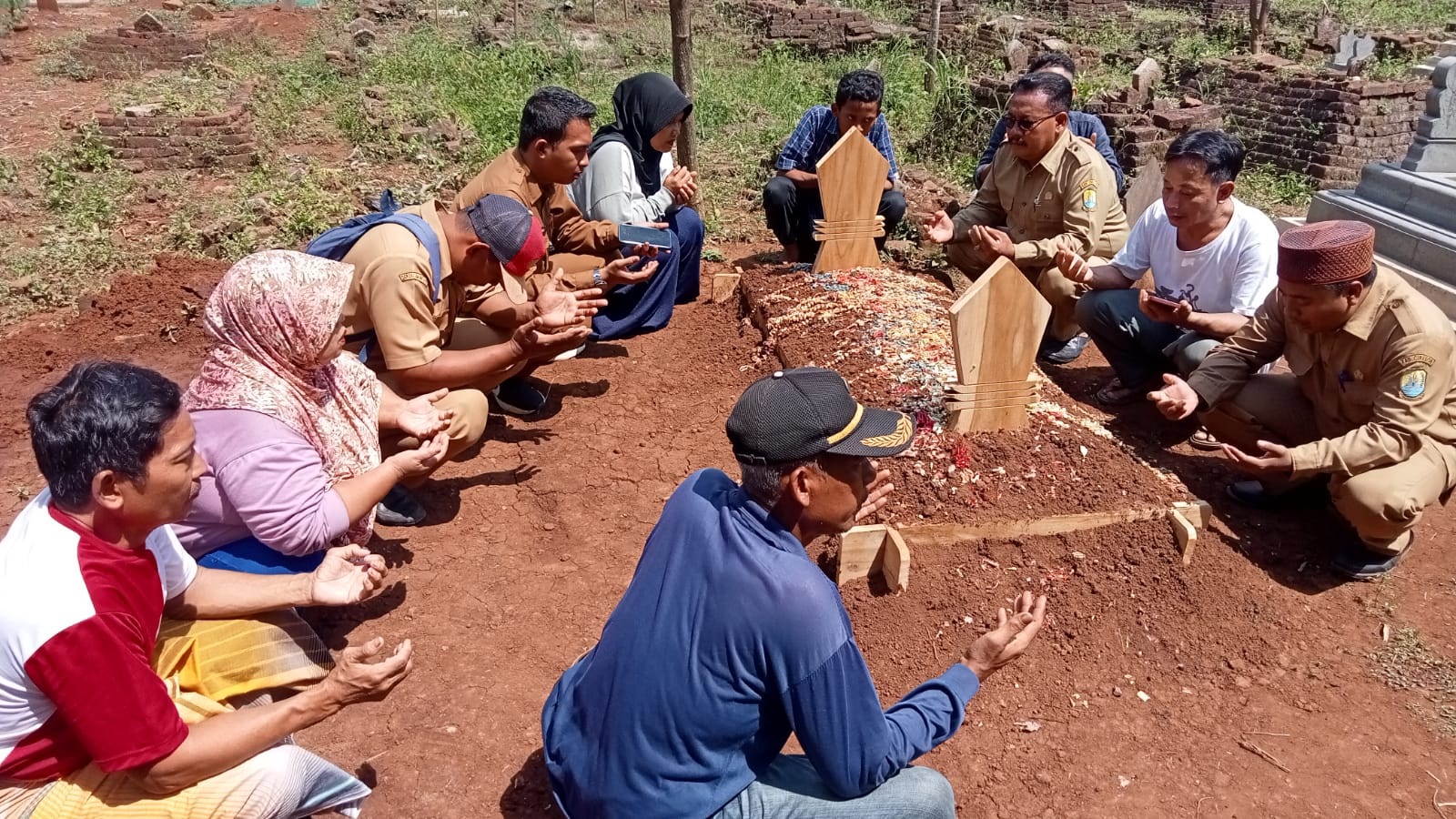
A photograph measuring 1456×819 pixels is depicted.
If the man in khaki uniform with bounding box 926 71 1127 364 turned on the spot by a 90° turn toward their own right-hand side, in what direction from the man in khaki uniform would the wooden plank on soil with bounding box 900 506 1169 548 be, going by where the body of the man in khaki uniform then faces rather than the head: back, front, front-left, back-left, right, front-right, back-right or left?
back-left

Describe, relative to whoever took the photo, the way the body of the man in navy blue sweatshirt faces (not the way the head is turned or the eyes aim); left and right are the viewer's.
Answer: facing away from the viewer and to the right of the viewer

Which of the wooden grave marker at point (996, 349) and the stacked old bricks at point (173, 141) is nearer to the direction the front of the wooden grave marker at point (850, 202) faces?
the wooden grave marker

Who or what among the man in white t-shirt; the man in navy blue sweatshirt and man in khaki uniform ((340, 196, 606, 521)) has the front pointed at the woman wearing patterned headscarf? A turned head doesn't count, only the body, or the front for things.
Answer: the man in white t-shirt

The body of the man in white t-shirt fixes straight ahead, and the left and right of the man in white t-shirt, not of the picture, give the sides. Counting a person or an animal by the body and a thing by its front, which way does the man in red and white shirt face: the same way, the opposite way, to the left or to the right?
the opposite way

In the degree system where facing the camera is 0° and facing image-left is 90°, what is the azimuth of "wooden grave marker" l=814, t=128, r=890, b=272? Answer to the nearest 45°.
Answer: approximately 0°

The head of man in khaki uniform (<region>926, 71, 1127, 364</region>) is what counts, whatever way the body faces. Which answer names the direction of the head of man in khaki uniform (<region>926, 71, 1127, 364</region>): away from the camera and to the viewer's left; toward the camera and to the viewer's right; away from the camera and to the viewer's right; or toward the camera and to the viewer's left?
toward the camera and to the viewer's left

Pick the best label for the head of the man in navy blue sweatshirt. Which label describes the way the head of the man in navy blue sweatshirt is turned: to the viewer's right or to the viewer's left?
to the viewer's right

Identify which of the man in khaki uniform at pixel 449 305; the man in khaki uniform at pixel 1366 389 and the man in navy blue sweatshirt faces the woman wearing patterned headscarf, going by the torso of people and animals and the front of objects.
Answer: the man in khaki uniform at pixel 1366 389

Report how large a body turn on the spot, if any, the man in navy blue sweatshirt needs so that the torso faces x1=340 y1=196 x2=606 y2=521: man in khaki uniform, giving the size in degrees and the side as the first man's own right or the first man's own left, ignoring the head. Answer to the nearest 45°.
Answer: approximately 90° to the first man's own left

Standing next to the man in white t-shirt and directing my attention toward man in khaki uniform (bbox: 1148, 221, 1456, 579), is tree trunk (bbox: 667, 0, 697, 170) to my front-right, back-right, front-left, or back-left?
back-right

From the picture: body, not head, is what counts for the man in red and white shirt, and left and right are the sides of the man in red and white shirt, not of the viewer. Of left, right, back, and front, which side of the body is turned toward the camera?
right

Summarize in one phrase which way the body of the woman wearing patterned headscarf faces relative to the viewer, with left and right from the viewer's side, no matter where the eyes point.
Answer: facing to the right of the viewer

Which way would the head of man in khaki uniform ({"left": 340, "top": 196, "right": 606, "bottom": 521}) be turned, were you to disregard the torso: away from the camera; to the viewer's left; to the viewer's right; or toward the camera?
to the viewer's right

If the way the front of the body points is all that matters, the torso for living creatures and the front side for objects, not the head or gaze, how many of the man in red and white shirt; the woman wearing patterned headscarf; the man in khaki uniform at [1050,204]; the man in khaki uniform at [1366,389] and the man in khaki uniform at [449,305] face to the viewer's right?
3

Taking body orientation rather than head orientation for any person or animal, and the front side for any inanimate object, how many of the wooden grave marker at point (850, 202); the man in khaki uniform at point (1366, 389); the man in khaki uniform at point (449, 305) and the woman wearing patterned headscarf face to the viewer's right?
2
